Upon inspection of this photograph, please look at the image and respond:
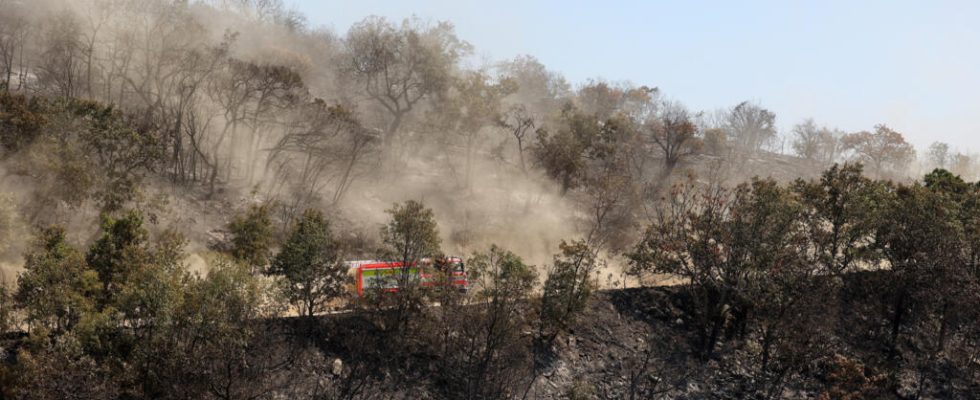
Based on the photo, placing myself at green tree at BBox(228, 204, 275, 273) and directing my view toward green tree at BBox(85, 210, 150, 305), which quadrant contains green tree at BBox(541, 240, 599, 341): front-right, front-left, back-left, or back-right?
back-left

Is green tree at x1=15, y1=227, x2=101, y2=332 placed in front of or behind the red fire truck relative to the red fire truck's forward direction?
behind

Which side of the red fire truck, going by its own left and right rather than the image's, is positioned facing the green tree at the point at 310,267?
back

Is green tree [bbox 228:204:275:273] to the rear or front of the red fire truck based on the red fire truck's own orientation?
to the rear

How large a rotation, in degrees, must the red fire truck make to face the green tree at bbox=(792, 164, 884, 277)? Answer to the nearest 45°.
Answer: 0° — it already faces it

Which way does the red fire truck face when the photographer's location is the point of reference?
facing to the right of the viewer

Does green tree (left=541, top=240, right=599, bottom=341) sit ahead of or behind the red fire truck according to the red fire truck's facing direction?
ahead
